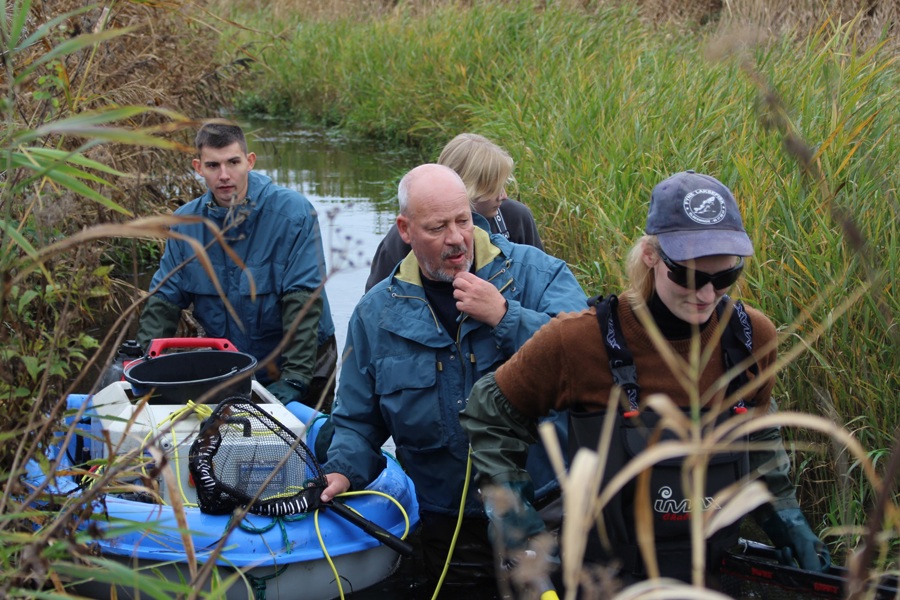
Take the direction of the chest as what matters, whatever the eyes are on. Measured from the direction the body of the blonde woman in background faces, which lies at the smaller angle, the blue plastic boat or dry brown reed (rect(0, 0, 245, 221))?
the blue plastic boat

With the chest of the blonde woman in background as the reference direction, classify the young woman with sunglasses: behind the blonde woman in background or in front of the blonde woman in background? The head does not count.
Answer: in front

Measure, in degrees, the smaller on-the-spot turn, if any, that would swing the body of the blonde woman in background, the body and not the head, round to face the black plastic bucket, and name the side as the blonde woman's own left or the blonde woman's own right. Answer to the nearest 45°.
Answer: approximately 90° to the blonde woman's own right

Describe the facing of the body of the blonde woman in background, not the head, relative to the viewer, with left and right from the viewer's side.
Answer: facing the viewer and to the right of the viewer

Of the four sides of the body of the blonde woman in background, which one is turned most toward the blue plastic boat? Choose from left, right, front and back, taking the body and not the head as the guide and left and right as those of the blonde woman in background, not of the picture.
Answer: right
